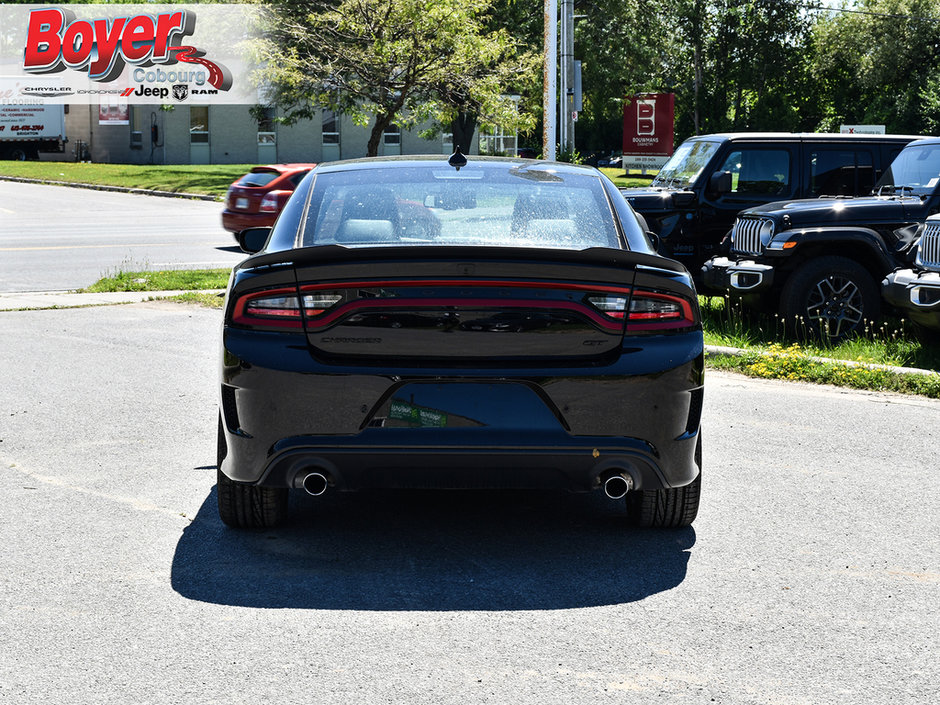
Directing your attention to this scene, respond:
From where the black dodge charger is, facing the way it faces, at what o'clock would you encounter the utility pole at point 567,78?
The utility pole is roughly at 12 o'clock from the black dodge charger.

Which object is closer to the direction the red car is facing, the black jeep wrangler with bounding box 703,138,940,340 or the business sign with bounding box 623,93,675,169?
the business sign

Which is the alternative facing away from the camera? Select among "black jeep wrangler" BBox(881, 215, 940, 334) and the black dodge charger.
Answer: the black dodge charger

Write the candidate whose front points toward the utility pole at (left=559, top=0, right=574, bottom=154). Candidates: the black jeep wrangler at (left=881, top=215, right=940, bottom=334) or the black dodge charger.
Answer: the black dodge charger

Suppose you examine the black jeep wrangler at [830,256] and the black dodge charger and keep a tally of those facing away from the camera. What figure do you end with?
1

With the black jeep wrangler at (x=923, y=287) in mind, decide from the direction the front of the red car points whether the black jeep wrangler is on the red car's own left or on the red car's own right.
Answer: on the red car's own right

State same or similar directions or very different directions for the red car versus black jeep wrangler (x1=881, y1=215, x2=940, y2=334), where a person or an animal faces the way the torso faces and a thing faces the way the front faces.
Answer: very different directions

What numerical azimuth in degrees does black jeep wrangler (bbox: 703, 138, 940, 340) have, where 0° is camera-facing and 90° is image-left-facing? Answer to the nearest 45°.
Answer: approximately 45°

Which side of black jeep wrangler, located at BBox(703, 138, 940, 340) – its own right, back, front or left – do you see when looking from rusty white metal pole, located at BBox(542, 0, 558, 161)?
right

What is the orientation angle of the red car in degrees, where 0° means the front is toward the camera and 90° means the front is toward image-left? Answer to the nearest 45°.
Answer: approximately 225°

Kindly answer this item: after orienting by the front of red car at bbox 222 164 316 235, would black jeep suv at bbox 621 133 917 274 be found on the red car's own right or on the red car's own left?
on the red car's own right

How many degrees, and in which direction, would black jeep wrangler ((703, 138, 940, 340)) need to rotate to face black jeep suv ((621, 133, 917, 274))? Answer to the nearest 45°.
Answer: approximately 135° to its right

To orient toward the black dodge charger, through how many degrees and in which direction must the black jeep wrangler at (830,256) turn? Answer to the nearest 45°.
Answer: approximately 45° to its left

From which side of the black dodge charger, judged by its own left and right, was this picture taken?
back

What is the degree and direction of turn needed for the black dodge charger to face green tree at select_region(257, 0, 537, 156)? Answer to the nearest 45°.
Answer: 0° — it already faces it
